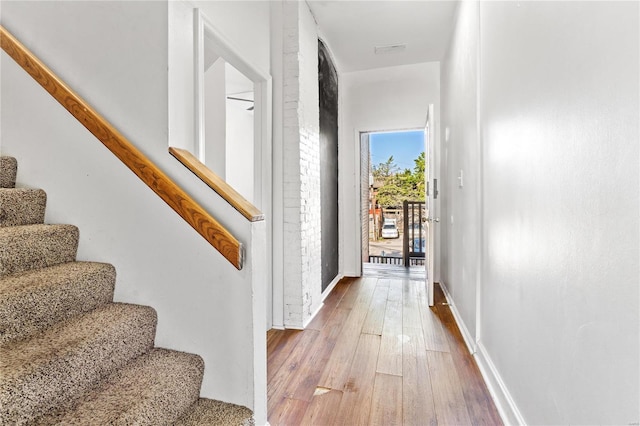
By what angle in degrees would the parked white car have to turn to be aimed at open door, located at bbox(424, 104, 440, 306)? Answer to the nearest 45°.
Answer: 0° — it already faces it

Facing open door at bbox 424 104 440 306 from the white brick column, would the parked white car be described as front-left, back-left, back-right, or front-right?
front-left

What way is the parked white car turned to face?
toward the camera

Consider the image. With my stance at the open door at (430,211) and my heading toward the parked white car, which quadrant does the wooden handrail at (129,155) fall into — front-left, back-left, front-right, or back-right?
back-left

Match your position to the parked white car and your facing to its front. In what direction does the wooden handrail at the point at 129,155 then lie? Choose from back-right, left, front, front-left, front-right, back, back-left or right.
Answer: front

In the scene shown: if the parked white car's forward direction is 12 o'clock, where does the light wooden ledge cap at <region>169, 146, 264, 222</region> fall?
The light wooden ledge cap is roughly at 12 o'clock from the parked white car.

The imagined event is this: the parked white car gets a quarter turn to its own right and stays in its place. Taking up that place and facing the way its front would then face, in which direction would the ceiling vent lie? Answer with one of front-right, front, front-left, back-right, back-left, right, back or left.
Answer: left
